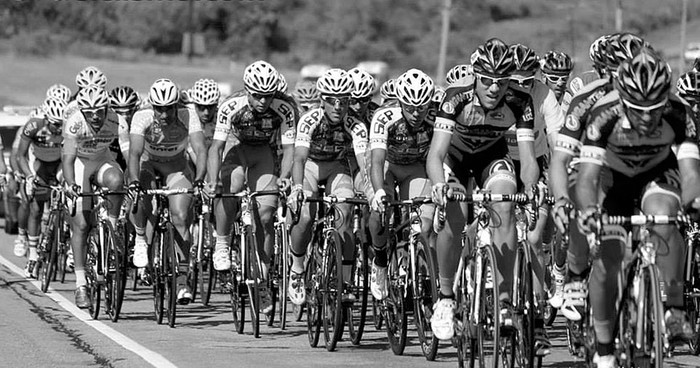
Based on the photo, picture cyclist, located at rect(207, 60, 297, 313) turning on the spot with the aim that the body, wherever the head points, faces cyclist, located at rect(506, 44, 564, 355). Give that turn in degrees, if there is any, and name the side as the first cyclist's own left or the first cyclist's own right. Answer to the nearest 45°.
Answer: approximately 45° to the first cyclist's own left

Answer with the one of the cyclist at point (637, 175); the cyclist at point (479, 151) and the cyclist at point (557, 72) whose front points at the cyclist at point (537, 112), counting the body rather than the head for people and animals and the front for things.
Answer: the cyclist at point (557, 72)

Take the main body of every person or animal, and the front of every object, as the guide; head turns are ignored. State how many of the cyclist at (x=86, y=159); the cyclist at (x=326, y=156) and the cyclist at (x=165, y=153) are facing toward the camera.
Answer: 3

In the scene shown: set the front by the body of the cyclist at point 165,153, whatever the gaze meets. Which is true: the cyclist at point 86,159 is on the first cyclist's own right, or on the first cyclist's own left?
on the first cyclist's own right

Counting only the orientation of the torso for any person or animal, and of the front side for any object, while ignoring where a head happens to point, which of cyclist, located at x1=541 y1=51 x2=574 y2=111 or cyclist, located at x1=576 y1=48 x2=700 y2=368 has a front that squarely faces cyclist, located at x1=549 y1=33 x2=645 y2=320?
cyclist, located at x1=541 y1=51 x2=574 y2=111

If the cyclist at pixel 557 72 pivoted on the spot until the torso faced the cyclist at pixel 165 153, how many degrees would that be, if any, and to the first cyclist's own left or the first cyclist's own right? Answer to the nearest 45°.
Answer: approximately 90° to the first cyclist's own right

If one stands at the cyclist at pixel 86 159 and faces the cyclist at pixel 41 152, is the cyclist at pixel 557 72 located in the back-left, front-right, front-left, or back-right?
back-right

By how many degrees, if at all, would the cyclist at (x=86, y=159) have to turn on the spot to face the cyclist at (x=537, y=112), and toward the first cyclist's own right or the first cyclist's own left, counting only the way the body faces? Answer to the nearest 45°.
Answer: approximately 45° to the first cyclist's own left
